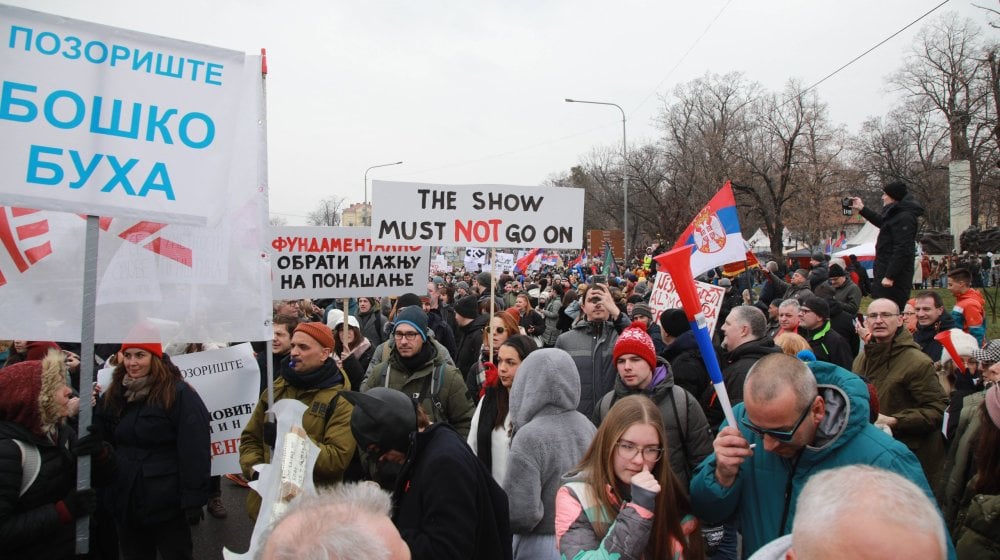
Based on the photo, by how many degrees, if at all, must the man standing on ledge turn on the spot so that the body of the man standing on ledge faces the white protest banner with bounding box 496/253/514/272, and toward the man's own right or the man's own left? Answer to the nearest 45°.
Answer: approximately 45° to the man's own right

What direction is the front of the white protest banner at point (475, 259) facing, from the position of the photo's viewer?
facing the viewer

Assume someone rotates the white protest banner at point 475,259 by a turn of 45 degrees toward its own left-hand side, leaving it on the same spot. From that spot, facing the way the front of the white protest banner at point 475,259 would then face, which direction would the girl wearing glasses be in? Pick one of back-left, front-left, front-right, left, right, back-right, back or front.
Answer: front-right

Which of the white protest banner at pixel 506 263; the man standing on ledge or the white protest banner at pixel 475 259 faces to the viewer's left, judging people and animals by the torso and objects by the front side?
the man standing on ledge

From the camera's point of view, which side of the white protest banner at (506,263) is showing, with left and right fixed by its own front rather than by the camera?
front

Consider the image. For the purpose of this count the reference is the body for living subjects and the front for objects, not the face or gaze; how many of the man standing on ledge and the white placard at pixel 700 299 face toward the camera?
1

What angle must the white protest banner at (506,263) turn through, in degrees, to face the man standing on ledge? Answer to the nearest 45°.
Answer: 0° — it already faces them

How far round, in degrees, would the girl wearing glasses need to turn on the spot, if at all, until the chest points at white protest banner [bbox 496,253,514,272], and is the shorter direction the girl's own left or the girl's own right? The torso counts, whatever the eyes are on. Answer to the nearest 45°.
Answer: approximately 135° to the girl's own left

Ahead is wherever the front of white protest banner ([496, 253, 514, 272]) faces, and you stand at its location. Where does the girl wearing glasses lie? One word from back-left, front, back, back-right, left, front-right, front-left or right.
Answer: front

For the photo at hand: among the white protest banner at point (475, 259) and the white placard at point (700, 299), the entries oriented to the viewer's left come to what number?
0

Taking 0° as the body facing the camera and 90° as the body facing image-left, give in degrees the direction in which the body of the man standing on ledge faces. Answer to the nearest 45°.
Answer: approximately 90°

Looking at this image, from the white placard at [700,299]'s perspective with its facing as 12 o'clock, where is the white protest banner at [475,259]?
The white protest banner is roughly at 5 o'clock from the white placard.
